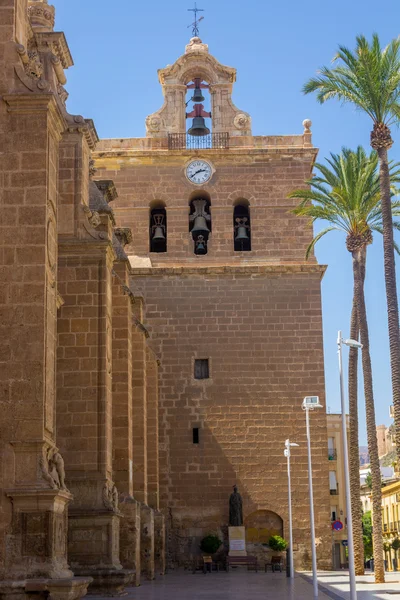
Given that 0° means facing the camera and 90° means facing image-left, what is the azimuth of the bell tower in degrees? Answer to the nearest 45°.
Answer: approximately 0°

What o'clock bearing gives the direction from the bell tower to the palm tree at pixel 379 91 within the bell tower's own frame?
The palm tree is roughly at 11 o'clock from the bell tower.
